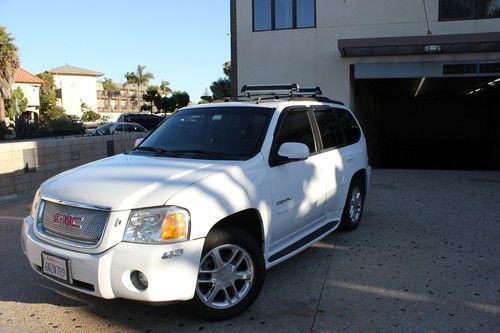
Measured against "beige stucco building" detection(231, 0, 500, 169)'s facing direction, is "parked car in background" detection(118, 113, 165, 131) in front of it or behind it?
behind

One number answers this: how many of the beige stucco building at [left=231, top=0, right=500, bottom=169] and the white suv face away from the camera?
0

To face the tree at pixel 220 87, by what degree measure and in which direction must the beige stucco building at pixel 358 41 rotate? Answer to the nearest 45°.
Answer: approximately 135° to its right

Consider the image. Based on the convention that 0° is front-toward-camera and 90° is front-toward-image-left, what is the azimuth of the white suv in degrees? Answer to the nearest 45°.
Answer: approximately 45°

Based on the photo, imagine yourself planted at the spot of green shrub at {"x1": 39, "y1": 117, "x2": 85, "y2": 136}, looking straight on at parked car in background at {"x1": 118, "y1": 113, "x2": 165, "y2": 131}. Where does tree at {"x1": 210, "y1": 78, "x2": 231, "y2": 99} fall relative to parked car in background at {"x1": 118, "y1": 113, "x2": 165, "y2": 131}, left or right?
left

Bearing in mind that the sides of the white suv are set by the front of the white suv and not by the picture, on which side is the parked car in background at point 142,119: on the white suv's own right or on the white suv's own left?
on the white suv's own right

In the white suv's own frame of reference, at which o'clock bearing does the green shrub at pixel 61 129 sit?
The green shrub is roughly at 4 o'clock from the white suv.

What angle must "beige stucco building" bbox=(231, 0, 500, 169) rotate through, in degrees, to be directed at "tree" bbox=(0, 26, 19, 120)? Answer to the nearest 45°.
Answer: approximately 135° to its right

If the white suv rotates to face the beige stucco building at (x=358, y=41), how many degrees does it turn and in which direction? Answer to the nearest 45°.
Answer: approximately 180°

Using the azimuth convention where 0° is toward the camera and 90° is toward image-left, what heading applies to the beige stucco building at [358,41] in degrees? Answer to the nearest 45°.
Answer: approximately 0°

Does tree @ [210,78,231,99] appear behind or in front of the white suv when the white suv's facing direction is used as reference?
behind

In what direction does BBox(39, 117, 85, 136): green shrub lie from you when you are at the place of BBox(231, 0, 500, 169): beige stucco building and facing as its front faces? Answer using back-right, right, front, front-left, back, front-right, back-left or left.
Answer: back-right
